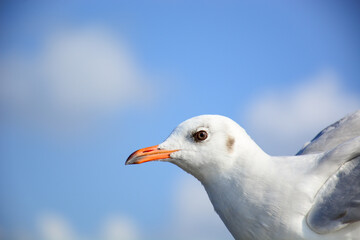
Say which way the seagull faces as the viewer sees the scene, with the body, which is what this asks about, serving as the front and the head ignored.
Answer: to the viewer's left
